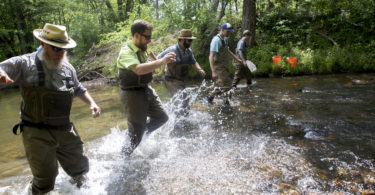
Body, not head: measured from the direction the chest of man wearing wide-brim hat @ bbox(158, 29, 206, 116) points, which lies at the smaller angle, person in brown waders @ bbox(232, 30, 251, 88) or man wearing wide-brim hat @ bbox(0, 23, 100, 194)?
the man wearing wide-brim hat

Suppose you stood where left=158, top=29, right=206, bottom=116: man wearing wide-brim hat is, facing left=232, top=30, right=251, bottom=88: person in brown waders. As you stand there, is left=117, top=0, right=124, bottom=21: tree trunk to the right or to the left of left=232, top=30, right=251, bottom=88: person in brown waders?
left
